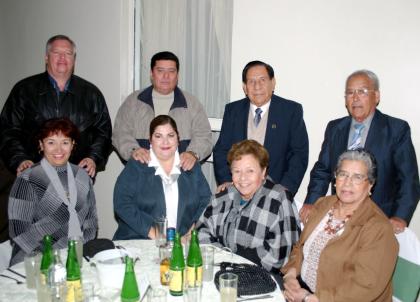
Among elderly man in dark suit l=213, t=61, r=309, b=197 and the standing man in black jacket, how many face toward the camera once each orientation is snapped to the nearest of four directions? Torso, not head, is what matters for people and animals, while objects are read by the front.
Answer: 2

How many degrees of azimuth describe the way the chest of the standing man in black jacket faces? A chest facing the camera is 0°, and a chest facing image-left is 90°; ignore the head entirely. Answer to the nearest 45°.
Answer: approximately 0°

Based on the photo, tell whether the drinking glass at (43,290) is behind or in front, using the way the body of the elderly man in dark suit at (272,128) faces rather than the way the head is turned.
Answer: in front

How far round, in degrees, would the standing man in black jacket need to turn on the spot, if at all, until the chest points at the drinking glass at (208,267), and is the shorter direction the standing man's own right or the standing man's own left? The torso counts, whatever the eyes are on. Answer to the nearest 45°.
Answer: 0° — they already face it

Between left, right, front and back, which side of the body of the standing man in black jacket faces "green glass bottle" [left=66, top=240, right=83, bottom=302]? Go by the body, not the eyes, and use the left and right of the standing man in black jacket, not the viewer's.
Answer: front

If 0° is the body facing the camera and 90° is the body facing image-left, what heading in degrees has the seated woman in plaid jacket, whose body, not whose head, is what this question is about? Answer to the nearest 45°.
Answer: approximately 45°

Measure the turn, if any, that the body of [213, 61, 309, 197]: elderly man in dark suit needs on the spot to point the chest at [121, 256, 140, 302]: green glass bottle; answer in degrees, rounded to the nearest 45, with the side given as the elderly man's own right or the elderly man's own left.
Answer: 0° — they already face it

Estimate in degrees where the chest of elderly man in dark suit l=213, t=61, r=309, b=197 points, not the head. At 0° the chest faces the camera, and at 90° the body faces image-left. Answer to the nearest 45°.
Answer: approximately 0°

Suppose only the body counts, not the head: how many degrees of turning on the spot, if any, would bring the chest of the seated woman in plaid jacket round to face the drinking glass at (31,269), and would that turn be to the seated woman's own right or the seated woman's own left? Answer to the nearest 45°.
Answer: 0° — they already face it

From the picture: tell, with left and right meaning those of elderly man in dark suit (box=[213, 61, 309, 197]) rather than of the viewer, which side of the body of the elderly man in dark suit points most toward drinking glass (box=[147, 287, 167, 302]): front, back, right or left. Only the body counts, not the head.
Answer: front

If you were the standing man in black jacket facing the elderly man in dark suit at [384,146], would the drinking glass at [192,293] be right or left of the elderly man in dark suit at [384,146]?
right
